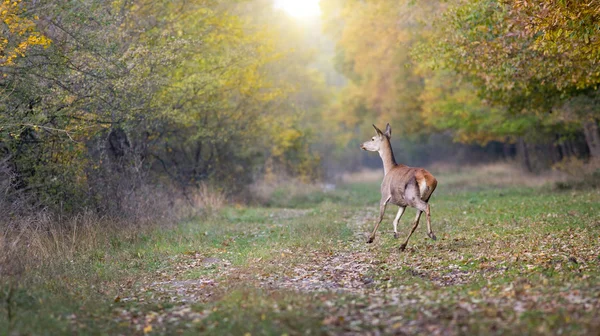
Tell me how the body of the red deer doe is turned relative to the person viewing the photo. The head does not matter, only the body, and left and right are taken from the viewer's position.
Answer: facing away from the viewer and to the left of the viewer
